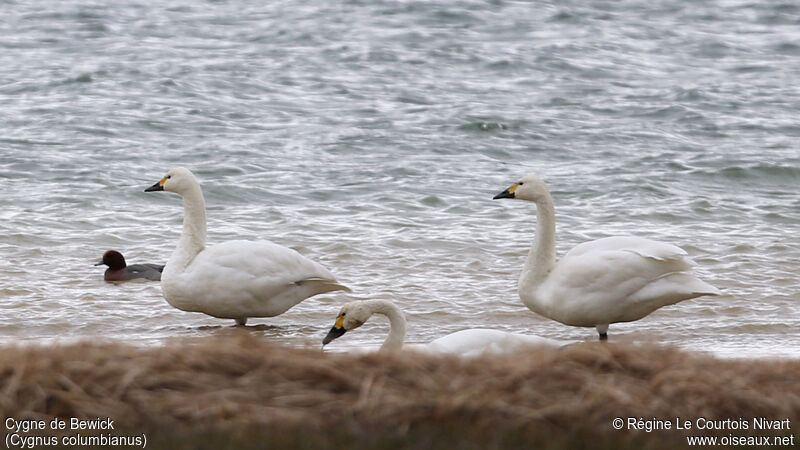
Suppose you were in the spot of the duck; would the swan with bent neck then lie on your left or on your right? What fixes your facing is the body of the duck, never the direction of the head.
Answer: on your left

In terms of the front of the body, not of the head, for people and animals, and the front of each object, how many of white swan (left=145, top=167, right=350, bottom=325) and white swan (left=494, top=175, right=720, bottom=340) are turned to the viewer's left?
2

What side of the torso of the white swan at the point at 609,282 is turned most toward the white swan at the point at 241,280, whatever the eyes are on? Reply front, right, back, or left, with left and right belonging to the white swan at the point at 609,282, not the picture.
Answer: front

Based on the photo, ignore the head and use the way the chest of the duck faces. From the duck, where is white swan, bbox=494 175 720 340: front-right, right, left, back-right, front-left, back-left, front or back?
back-left

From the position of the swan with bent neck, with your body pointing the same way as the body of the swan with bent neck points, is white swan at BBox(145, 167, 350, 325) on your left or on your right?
on your right

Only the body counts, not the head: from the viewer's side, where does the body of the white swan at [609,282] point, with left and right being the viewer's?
facing to the left of the viewer

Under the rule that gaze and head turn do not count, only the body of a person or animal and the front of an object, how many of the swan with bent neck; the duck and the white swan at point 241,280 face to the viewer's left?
3

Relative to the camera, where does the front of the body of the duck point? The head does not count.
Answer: to the viewer's left

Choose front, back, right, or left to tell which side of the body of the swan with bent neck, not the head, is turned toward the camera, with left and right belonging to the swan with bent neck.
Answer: left

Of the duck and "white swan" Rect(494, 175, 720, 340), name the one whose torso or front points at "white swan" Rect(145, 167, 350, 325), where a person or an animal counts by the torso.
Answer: "white swan" Rect(494, 175, 720, 340)

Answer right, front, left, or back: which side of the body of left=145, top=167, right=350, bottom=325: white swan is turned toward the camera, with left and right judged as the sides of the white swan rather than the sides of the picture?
left

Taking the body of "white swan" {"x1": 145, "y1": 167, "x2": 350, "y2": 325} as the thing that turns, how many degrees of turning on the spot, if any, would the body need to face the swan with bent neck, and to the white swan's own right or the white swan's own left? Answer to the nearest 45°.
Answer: approximately 135° to the white swan's own left
